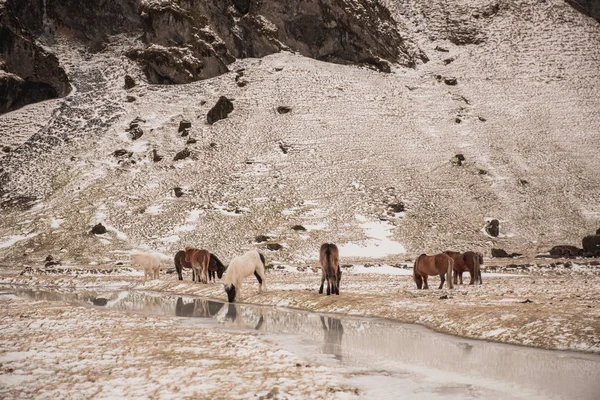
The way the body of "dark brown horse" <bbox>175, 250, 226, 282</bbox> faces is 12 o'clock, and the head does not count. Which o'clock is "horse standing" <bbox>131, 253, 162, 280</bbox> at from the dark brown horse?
The horse standing is roughly at 7 o'clock from the dark brown horse.

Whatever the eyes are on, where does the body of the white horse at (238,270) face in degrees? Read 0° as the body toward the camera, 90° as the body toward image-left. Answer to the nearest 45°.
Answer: approximately 45°

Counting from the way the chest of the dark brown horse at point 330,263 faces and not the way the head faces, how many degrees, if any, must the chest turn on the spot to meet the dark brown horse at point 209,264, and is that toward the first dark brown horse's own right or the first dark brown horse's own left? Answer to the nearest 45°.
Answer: approximately 45° to the first dark brown horse's own left

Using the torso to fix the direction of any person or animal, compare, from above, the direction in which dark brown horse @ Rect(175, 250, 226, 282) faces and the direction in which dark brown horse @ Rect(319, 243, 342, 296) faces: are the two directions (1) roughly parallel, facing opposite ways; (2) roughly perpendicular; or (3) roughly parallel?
roughly perpendicular

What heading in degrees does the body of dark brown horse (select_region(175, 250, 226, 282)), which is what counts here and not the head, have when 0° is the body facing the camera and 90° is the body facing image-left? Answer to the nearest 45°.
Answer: approximately 270°

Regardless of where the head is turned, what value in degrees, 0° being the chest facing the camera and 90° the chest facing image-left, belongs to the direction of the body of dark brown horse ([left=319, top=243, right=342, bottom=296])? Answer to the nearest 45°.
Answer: approximately 180°

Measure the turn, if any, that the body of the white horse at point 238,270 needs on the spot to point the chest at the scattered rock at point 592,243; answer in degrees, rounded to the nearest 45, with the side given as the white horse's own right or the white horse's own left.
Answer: approximately 180°

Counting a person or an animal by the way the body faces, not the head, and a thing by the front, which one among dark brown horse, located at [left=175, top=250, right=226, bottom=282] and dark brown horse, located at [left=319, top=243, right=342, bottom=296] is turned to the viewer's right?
dark brown horse, located at [left=175, top=250, right=226, bottom=282]

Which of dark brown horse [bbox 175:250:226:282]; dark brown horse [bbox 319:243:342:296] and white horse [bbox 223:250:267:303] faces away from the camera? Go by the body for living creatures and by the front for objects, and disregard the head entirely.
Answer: dark brown horse [bbox 319:243:342:296]

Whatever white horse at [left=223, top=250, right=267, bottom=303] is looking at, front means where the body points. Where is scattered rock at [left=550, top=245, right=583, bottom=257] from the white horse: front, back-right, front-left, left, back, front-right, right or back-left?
back
